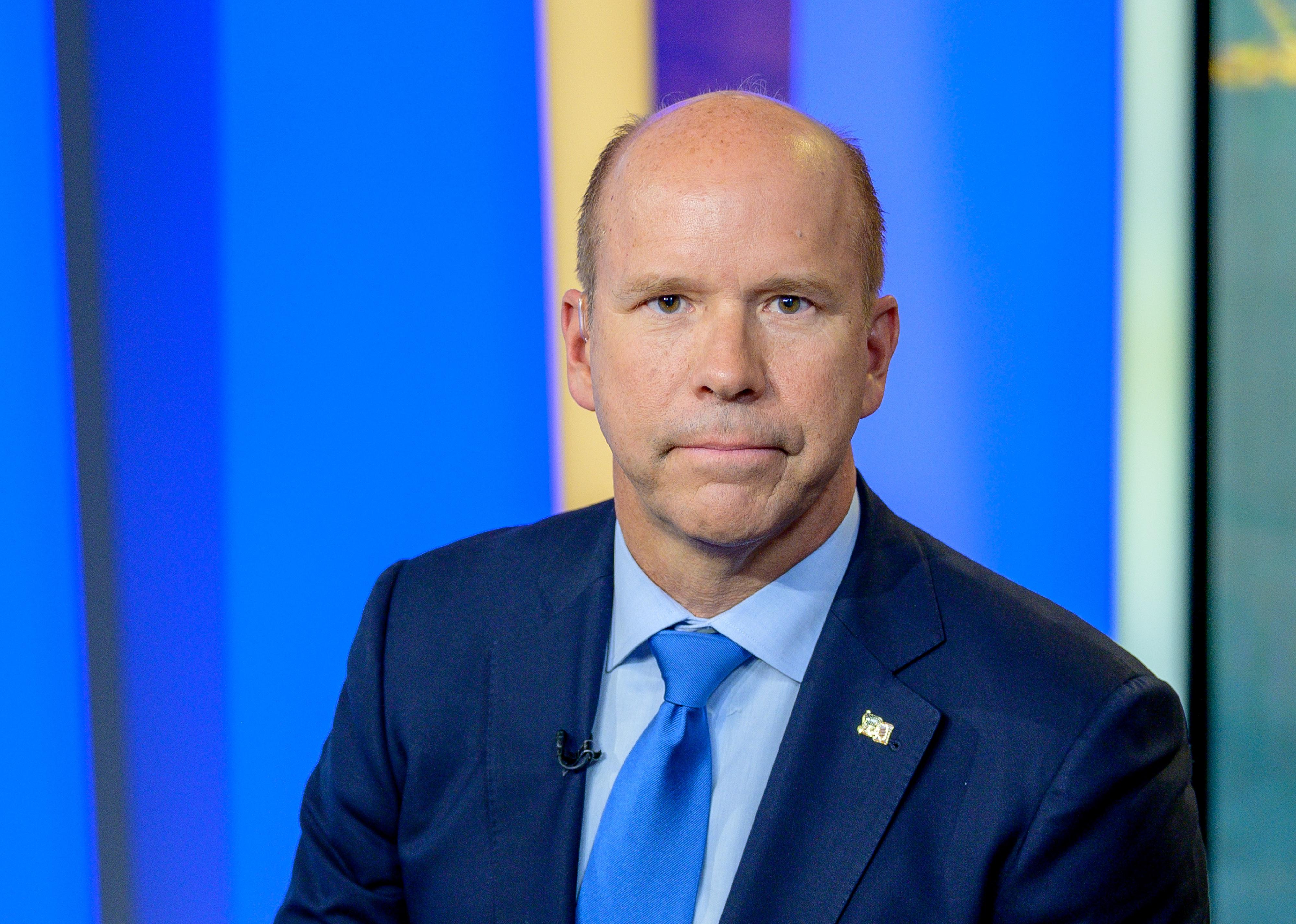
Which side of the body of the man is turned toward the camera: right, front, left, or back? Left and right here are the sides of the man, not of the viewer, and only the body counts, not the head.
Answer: front
